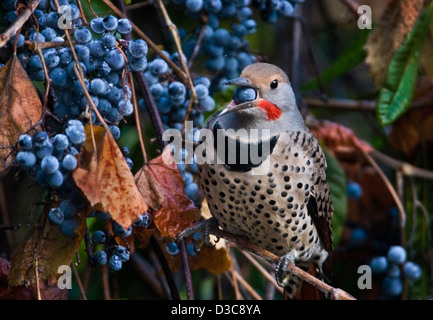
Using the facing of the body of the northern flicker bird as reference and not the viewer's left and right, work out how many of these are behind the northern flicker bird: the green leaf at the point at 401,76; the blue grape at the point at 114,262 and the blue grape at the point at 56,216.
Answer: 1

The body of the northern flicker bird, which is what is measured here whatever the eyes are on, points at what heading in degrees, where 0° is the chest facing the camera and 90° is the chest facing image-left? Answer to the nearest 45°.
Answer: approximately 45°

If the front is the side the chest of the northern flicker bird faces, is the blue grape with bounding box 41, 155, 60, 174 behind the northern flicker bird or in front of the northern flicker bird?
in front

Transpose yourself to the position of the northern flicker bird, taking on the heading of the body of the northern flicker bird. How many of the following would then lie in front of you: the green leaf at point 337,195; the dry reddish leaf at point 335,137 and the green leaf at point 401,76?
0

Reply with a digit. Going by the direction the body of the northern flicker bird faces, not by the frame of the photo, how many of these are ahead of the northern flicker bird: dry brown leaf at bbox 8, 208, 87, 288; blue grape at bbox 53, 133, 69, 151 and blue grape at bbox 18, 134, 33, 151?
3

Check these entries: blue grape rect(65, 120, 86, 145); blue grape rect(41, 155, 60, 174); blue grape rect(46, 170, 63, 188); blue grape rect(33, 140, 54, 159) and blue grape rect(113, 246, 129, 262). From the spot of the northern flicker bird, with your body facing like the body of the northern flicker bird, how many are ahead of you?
5

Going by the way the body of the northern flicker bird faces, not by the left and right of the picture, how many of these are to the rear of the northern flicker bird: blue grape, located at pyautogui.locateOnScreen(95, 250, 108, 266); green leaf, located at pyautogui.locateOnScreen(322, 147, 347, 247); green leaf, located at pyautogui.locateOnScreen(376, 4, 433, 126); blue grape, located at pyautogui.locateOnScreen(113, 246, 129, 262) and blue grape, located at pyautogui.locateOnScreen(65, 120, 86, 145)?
2

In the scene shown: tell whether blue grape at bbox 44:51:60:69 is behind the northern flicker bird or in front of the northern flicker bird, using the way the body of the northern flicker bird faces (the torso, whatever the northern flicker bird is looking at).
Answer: in front

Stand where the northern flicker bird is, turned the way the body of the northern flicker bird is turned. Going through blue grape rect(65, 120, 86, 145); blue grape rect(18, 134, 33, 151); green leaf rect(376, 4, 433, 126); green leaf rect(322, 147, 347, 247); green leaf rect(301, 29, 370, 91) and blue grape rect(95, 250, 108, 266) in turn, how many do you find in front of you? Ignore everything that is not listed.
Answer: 3
